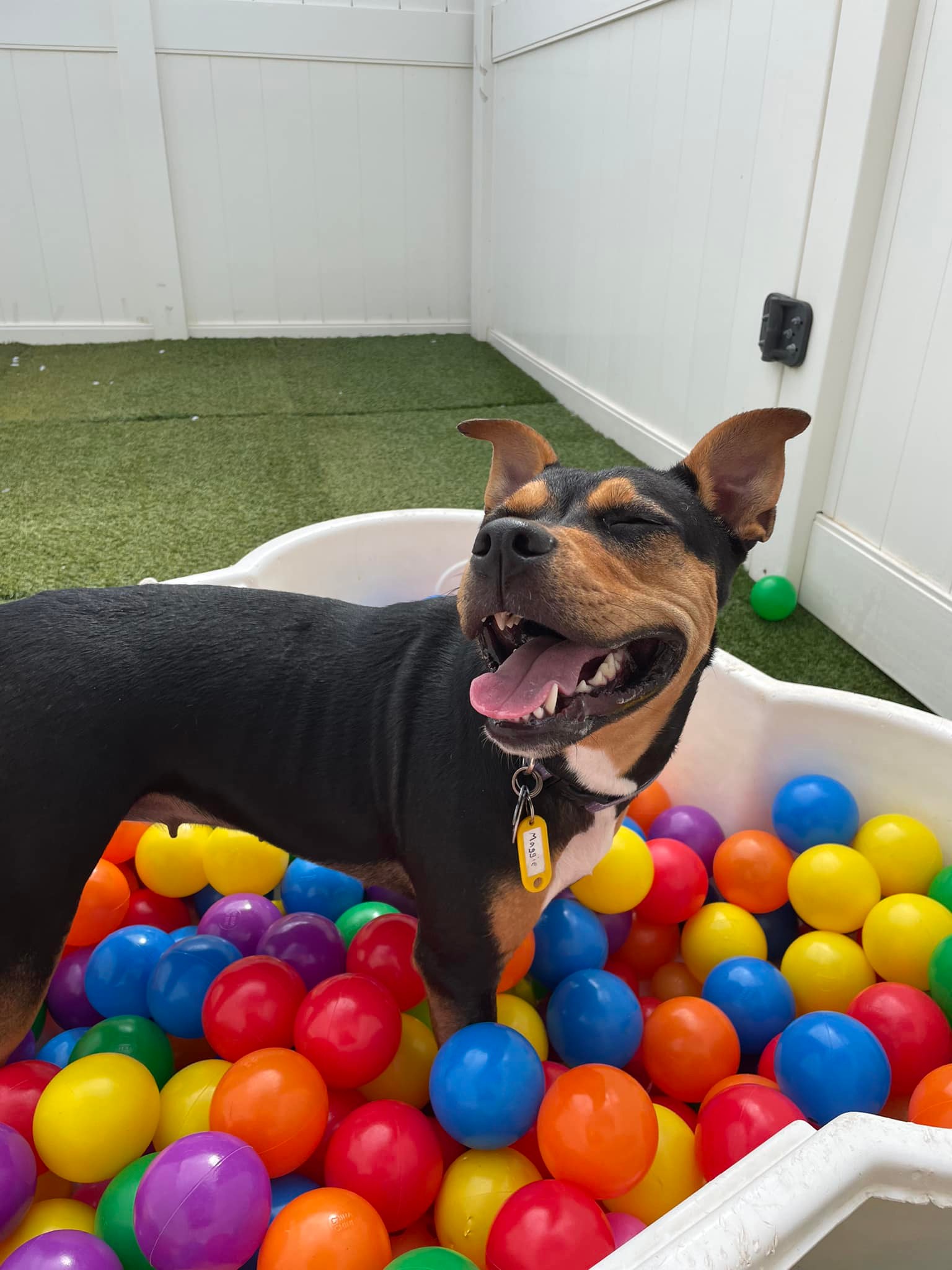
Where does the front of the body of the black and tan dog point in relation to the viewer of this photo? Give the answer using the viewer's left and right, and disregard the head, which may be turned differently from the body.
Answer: facing to the right of the viewer

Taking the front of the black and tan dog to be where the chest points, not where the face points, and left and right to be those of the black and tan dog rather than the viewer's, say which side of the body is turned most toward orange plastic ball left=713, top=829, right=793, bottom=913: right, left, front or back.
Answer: front

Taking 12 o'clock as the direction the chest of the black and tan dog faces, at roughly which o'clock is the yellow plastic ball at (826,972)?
The yellow plastic ball is roughly at 12 o'clock from the black and tan dog.

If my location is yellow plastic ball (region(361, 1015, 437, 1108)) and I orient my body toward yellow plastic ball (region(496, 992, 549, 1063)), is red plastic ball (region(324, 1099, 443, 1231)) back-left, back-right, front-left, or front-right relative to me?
back-right

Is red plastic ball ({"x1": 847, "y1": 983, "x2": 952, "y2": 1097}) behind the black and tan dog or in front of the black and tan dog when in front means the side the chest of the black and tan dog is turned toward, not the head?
in front

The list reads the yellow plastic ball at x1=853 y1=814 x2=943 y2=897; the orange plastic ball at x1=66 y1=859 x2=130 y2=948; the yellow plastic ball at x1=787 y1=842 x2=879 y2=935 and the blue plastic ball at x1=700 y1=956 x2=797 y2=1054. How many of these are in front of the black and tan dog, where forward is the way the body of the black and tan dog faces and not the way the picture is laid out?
3

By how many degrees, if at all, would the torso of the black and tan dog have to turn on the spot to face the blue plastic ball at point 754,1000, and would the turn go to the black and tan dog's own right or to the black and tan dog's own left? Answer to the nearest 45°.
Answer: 0° — it already faces it

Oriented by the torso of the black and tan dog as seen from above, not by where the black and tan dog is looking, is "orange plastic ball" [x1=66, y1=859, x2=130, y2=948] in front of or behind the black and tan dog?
behind

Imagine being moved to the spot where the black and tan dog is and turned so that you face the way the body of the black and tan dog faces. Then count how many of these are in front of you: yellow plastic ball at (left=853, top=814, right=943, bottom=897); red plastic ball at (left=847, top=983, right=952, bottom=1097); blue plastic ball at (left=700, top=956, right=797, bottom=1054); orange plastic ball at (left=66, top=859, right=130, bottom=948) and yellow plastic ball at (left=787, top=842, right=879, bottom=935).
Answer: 4

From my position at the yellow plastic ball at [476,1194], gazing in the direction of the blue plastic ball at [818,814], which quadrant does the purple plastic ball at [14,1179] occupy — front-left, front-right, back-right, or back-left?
back-left

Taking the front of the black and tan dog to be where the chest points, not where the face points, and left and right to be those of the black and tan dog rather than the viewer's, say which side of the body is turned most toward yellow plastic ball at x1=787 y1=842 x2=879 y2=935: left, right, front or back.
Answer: front

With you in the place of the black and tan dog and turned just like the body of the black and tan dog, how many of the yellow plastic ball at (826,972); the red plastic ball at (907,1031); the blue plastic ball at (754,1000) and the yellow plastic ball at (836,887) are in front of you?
4
